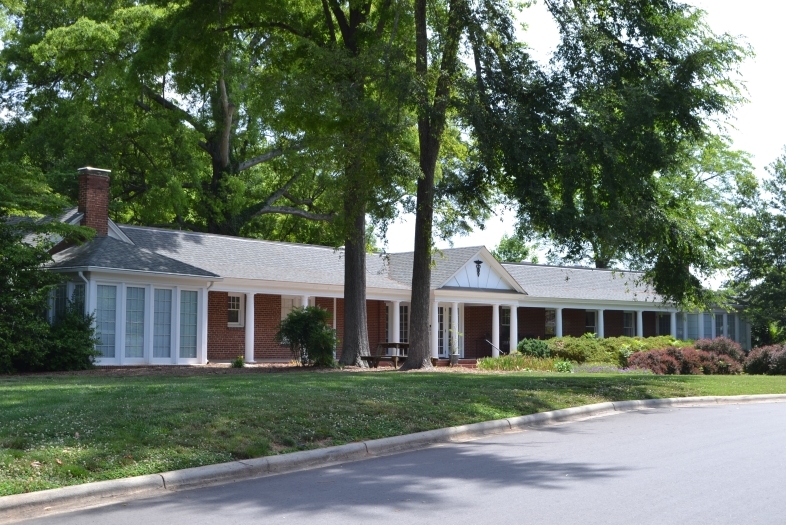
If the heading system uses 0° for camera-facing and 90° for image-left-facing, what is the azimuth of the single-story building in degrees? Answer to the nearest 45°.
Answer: approximately 315°

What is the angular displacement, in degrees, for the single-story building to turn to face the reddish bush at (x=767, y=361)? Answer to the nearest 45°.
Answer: approximately 45° to its left

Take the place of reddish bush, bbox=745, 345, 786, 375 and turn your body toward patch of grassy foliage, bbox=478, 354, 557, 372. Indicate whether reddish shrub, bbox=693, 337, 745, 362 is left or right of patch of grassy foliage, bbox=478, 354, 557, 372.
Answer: right

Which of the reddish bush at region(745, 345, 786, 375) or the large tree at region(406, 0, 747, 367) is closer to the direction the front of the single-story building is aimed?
the large tree

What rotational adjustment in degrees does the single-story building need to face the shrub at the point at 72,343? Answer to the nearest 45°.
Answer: approximately 45° to its right

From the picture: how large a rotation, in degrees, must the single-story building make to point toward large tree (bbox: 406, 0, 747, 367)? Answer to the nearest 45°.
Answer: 0° — it already faces it
